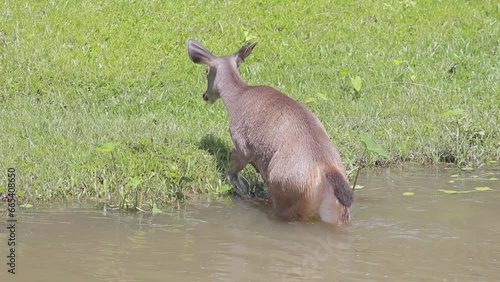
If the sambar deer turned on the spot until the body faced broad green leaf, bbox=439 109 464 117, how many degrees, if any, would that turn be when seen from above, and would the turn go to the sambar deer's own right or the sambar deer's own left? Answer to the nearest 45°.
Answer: approximately 90° to the sambar deer's own right

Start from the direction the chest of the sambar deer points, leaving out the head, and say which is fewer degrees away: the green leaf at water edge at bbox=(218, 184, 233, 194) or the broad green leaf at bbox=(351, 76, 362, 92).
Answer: the green leaf at water edge

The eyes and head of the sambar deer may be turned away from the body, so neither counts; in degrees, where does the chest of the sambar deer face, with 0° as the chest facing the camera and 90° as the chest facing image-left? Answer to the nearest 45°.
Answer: approximately 135°

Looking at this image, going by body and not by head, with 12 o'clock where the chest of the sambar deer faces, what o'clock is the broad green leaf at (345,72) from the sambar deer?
The broad green leaf is roughly at 2 o'clock from the sambar deer.

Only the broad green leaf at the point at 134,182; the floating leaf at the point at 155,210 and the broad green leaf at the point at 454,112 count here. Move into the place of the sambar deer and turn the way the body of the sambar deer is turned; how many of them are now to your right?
1
